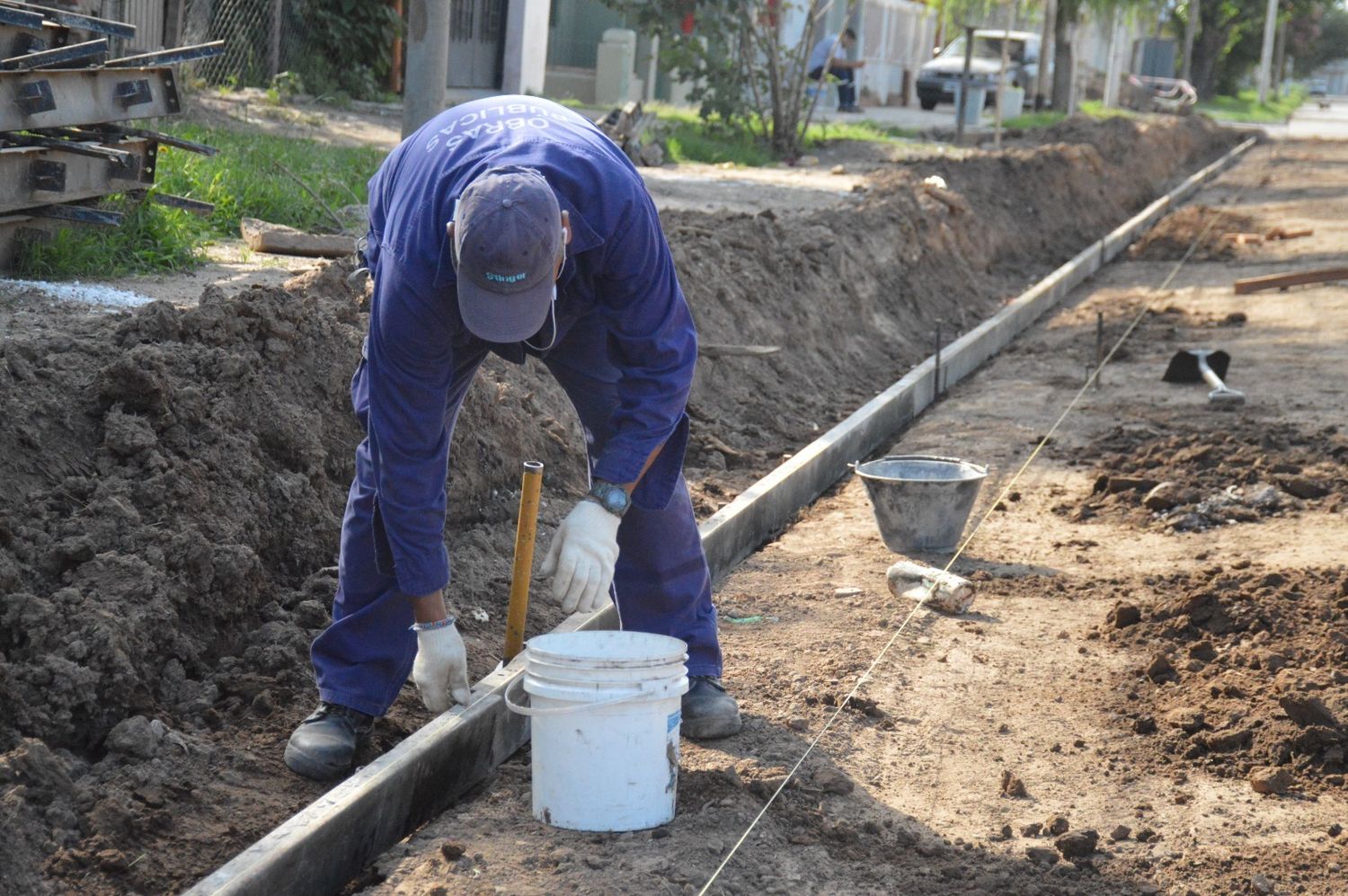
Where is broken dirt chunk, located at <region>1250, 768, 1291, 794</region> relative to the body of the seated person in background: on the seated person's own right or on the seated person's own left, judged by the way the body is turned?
on the seated person's own right

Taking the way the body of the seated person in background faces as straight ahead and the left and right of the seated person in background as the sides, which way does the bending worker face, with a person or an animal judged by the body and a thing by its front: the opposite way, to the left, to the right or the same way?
to the right

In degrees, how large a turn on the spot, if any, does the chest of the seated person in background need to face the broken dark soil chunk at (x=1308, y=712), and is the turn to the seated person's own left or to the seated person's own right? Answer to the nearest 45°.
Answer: approximately 90° to the seated person's own right

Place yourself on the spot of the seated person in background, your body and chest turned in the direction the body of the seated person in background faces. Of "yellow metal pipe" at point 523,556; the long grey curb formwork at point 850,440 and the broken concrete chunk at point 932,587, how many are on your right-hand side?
3

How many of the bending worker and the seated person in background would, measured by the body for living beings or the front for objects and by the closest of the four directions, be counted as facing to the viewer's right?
1

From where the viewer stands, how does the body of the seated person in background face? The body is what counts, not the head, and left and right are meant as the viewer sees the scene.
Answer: facing to the right of the viewer

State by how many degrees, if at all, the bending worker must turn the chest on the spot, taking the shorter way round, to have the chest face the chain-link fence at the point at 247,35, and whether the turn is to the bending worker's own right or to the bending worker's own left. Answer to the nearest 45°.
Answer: approximately 180°

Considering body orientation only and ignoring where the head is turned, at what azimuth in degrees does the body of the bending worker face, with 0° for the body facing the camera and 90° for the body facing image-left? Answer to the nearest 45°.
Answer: approximately 0°

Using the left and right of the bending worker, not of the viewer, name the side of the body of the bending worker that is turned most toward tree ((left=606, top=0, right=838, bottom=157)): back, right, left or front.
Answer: back

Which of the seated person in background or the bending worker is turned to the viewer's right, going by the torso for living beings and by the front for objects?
the seated person in background
